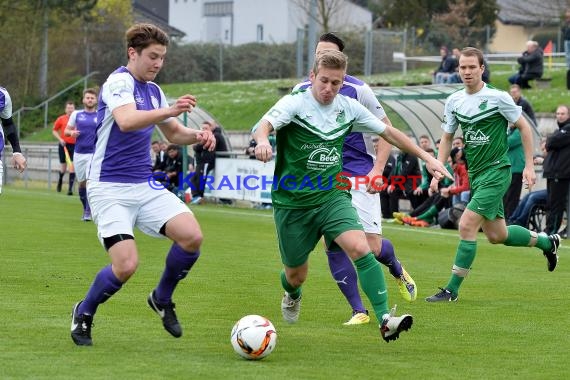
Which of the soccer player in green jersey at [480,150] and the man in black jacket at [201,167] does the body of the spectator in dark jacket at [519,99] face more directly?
the soccer player in green jersey

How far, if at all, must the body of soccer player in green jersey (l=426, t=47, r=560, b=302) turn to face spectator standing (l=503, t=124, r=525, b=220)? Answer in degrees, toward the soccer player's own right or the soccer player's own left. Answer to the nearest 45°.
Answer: approximately 135° to the soccer player's own right

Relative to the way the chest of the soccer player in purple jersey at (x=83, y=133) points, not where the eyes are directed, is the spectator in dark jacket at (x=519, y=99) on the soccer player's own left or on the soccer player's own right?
on the soccer player's own left

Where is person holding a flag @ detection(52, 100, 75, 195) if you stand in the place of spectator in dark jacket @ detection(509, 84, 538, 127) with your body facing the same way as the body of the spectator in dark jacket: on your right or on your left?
on your right

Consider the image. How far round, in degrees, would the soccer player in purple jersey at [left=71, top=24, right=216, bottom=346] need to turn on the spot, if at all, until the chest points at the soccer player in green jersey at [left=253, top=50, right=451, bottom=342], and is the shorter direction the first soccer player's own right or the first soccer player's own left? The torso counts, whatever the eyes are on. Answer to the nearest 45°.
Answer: approximately 45° to the first soccer player's own left

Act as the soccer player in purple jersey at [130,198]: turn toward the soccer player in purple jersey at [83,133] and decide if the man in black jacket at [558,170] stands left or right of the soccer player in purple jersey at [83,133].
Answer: right

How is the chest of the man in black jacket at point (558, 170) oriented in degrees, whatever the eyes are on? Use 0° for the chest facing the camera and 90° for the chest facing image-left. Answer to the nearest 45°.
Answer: approximately 45°

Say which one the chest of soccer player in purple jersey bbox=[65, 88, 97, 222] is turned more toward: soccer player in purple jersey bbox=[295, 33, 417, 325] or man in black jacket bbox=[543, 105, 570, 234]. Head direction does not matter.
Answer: the soccer player in purple jersey

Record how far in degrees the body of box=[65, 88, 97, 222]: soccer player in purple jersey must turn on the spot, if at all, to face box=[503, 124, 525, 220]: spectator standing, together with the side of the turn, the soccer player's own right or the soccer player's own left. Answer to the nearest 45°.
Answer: approximately 90° to the soccer player's own left

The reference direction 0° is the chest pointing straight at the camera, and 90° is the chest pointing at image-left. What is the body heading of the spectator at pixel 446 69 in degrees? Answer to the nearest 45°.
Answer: approximately 45°

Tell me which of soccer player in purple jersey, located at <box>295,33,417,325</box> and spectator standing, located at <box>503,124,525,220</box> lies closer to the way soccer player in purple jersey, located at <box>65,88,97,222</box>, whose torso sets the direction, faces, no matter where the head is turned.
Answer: the soccer player in purple jersey
